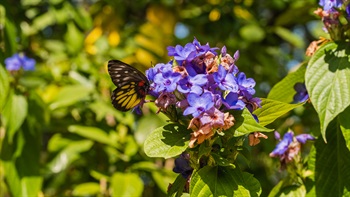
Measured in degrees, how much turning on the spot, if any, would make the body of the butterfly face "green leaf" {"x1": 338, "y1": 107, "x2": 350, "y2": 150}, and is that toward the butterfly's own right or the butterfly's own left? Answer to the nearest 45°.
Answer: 0° — it already faces it

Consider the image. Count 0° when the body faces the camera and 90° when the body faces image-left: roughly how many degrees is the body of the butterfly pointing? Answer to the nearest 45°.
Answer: approximately 270°
